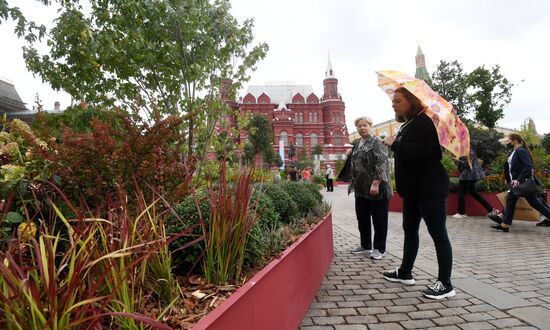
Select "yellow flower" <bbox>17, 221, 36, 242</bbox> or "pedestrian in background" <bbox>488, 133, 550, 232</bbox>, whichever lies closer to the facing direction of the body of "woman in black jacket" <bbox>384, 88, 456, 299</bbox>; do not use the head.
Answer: the yellow flower

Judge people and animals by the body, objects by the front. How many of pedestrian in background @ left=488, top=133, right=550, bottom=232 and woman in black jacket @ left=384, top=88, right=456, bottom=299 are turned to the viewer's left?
2

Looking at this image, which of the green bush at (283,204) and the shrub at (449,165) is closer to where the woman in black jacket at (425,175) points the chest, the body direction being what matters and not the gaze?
the green bush

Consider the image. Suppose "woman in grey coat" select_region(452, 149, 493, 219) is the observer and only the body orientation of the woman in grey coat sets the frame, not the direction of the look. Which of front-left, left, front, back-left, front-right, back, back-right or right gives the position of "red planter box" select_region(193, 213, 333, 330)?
left

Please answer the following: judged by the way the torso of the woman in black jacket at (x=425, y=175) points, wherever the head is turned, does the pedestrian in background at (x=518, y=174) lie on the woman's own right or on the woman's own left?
on the woman's own right

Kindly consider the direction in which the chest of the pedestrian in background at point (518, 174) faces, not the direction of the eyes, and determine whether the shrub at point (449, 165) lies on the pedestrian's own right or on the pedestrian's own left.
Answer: on the pedestrian's own right

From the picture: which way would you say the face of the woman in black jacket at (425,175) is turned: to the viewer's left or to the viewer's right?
to the viewer's left

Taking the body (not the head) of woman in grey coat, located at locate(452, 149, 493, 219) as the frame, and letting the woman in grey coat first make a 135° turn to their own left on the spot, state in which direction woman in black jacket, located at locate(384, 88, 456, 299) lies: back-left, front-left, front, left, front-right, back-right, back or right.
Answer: front-right

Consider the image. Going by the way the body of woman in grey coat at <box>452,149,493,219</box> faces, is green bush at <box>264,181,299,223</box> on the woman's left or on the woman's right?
on the woman's left

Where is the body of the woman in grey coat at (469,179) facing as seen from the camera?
to the viewer's left

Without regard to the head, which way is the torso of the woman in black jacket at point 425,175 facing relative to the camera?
to the viewer's left

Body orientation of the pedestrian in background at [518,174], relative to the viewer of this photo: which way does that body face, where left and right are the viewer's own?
facing to the left of the viewer

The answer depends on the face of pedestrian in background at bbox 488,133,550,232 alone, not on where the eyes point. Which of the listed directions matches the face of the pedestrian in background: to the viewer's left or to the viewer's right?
to the viewer's left
